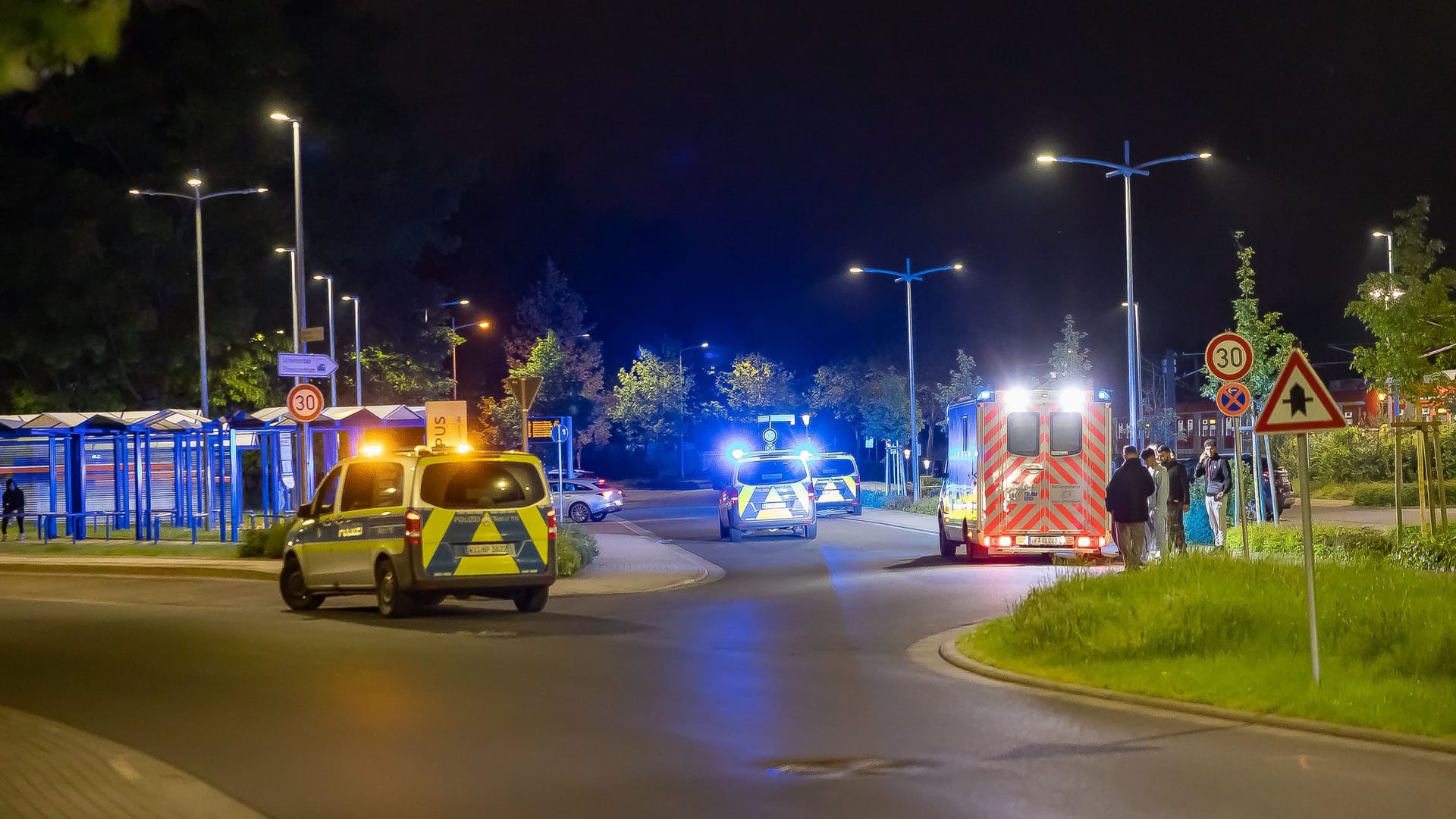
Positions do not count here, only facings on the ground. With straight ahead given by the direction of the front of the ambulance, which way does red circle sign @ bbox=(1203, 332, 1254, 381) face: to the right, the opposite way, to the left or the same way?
the opposite way

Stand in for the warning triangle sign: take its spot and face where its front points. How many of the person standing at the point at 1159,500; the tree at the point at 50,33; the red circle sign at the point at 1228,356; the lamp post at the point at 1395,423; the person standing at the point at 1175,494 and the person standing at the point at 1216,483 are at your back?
5

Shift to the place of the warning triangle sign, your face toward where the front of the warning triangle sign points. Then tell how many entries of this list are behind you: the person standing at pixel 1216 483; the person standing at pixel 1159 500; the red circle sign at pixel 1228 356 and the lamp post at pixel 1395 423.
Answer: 4

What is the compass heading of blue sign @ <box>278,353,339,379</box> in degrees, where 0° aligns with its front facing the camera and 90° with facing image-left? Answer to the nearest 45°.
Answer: approximately 0°

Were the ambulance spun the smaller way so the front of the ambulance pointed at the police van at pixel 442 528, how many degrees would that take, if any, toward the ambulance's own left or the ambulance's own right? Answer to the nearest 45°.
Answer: approximately 135° to the ambulance's own left

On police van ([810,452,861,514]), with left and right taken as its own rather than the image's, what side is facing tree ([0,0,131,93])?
back

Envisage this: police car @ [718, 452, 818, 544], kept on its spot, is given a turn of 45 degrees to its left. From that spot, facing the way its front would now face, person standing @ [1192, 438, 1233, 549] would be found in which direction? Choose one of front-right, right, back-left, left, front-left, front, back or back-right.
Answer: back

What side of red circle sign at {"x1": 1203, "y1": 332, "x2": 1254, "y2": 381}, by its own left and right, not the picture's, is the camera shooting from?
front

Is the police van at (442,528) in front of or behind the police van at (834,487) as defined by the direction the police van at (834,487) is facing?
behind

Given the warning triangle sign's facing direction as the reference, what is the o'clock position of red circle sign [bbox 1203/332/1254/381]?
The red circle sign is roughly at 6 o'clock from the warning triangle sign.

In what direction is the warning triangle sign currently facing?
toward the camera

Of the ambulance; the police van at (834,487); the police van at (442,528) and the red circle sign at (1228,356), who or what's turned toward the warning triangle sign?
the red circle sign

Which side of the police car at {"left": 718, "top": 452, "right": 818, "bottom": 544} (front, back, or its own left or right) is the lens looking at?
back

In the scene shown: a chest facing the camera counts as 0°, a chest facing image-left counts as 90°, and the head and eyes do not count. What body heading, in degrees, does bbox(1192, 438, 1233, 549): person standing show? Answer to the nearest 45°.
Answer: approximately 45°

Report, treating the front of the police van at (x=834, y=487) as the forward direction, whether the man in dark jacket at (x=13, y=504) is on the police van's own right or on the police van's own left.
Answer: on the police van's own left

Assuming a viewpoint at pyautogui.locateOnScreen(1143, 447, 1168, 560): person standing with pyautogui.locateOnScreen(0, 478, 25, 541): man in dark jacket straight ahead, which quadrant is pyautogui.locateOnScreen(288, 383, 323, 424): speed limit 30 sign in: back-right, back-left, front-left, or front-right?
front-left

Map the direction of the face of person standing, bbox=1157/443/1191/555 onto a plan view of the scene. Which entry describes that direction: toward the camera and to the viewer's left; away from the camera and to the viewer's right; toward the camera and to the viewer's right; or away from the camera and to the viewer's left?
toward the camera and to the viewer's left
